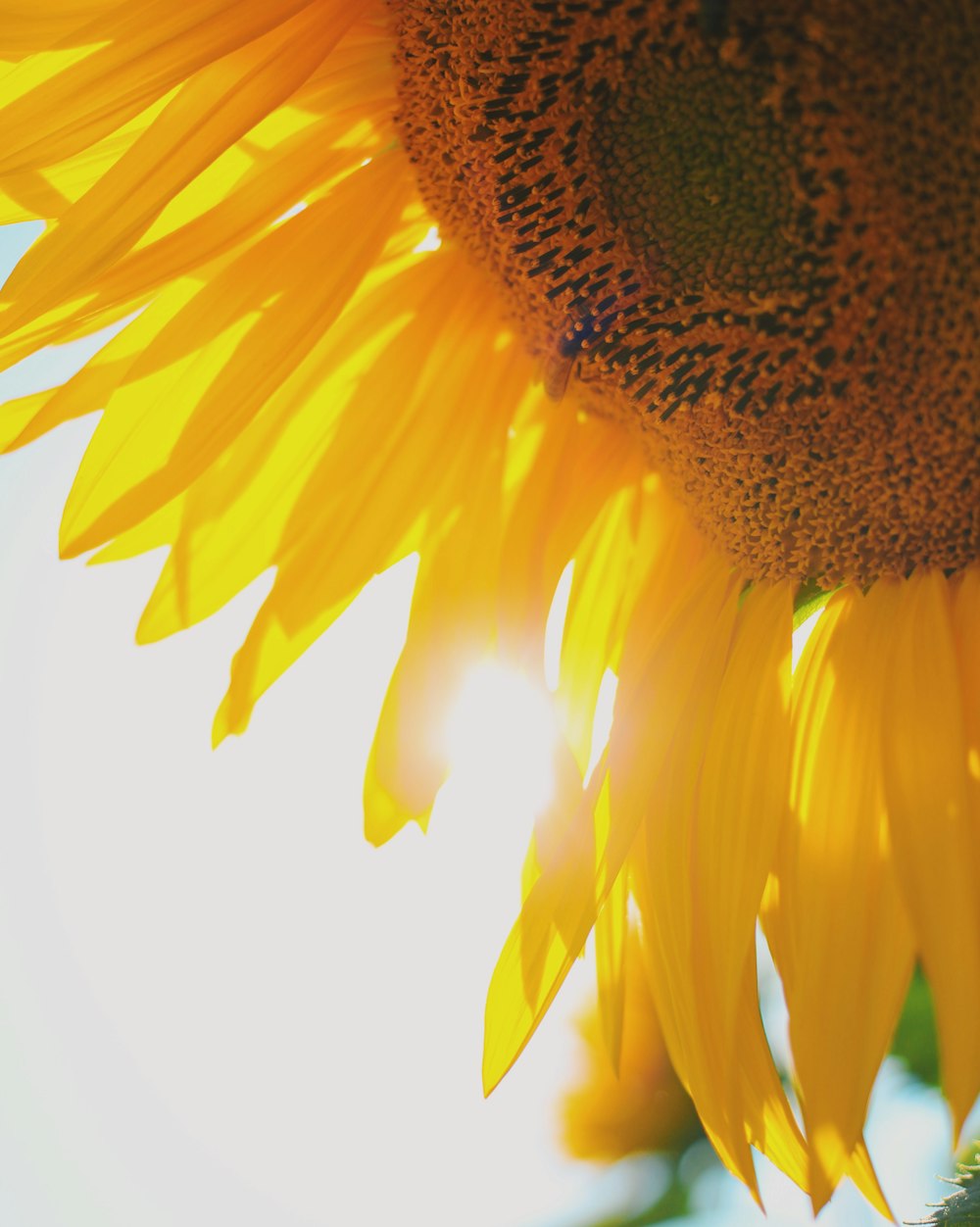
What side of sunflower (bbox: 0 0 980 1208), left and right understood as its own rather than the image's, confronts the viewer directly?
front

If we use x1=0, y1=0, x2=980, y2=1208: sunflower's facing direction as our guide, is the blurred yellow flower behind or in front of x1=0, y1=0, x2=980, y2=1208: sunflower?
behind
